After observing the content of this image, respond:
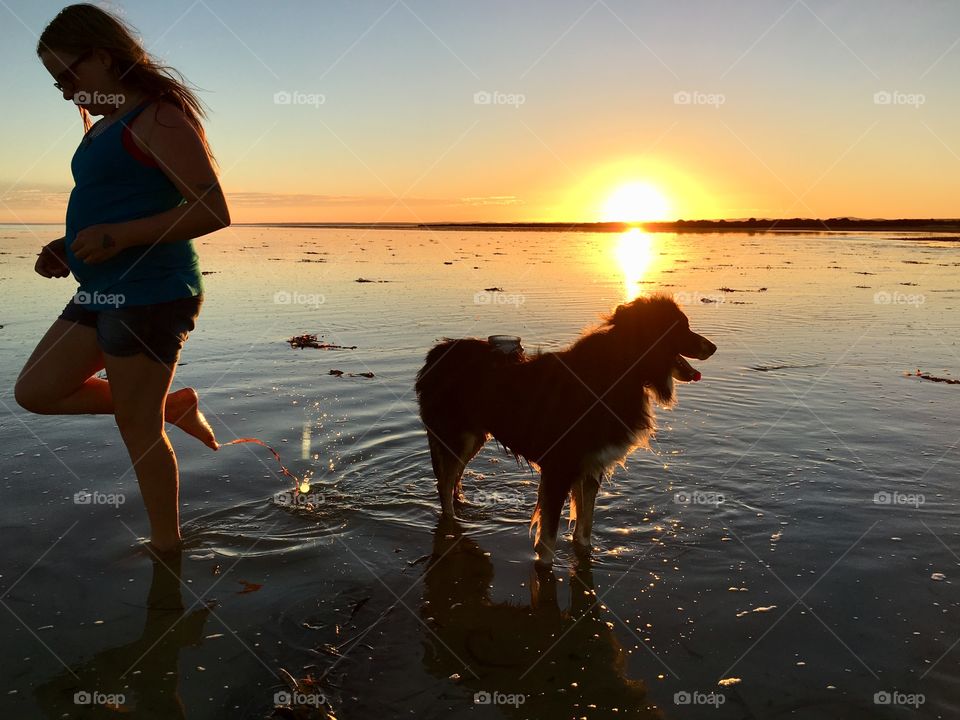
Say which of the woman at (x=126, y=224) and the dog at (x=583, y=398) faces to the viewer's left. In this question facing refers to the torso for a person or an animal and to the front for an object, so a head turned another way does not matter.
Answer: the woman

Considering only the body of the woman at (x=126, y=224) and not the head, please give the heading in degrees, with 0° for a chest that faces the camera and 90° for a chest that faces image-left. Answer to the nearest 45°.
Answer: approximately 90°

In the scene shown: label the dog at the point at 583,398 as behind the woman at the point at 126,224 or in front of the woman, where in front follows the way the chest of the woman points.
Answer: behind

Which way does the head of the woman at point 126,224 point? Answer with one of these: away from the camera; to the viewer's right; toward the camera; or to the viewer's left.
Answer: to the viewer's left

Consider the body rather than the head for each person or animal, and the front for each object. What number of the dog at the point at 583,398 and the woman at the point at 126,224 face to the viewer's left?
1
